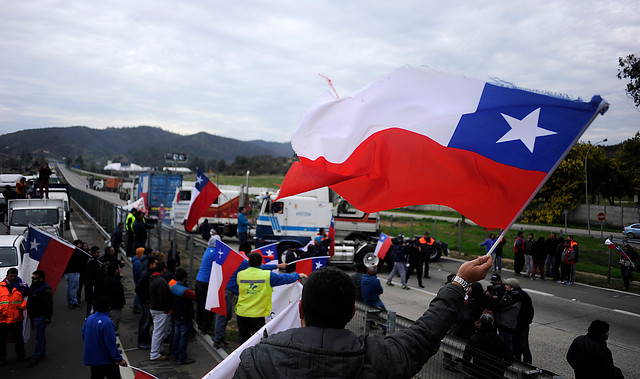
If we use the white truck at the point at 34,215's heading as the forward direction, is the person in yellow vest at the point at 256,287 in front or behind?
in front

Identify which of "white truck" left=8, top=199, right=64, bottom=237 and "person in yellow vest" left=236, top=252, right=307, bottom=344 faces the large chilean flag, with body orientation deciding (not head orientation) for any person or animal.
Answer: the white truck

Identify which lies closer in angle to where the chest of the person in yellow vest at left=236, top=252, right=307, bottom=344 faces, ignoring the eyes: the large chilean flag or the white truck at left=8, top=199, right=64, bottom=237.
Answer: the white truck

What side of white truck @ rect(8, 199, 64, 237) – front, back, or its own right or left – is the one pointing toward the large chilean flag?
front

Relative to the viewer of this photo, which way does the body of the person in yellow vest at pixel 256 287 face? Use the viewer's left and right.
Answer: facing away from the viewer

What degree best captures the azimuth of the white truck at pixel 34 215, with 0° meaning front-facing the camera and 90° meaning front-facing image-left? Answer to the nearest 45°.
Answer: approximately 0°

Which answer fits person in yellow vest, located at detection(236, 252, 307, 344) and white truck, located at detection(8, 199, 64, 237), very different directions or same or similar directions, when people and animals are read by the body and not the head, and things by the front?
very different directions

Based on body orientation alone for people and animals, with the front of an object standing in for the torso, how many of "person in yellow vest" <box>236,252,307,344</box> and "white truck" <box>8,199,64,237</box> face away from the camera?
1
